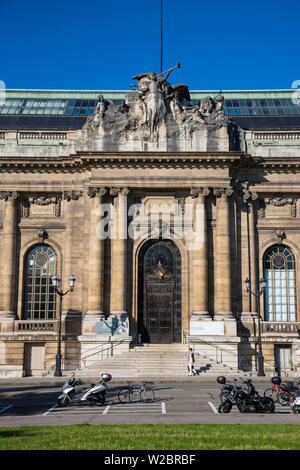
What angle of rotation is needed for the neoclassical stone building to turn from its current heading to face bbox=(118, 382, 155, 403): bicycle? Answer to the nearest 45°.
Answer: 0° — it already faces it

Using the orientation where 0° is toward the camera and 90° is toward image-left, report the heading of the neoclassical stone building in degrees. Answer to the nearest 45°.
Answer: approximately 0°

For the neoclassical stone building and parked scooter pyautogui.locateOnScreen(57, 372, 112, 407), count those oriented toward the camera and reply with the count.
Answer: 1

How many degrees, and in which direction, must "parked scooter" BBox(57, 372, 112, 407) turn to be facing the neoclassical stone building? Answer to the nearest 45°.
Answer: approximately 90° to its right

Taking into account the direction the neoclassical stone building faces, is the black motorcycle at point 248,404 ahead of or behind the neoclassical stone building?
ahead

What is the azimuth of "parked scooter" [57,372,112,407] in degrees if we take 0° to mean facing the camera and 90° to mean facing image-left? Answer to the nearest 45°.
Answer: approximately 90°

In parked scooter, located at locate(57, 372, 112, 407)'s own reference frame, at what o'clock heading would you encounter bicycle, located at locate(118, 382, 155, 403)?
The bicycle is roughly at 5 o'clock from the parked scooter.

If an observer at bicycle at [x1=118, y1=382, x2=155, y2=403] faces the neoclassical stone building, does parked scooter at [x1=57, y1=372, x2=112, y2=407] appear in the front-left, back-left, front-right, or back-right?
back-left

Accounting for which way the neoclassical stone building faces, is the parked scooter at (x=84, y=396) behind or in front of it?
in front

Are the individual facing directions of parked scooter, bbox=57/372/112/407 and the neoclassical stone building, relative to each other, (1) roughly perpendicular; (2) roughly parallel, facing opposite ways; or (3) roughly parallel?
roughly perpendicular

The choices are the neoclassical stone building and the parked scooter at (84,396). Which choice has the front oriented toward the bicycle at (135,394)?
the neoclassical stone building
